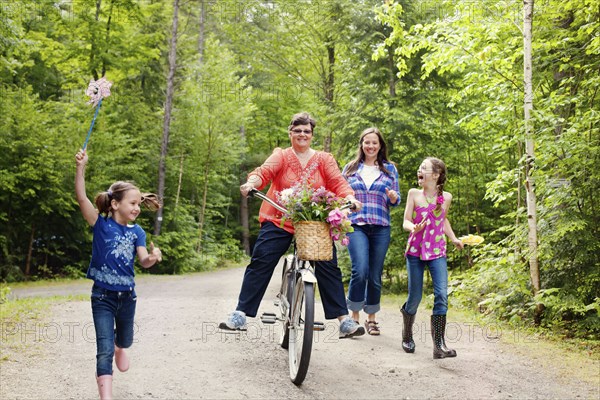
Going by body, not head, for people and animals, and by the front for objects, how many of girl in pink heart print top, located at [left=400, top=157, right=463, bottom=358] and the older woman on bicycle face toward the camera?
2

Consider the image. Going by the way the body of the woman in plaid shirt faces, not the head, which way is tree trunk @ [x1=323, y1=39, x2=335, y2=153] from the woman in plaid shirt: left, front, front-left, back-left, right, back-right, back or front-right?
back

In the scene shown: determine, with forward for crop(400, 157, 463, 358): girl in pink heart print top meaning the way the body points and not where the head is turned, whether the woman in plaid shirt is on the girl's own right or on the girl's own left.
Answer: on the girl's own right

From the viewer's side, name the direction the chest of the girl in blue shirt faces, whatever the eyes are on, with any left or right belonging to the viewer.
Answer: facing the viewer and to the right of the viewer

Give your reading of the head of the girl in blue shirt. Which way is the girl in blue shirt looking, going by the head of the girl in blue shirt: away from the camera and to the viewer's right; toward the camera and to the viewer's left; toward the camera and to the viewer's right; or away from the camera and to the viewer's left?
toward the camera and to the viewer's right

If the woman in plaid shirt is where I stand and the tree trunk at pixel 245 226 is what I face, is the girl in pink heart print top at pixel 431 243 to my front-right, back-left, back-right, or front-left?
back-right

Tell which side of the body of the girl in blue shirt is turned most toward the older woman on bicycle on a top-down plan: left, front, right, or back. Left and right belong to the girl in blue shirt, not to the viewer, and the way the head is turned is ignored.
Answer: left

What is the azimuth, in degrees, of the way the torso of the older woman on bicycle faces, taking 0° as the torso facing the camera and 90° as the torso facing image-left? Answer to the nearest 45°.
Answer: approximately 0°

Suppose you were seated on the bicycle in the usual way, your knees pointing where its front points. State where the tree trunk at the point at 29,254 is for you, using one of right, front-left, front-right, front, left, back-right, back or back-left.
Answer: back-right

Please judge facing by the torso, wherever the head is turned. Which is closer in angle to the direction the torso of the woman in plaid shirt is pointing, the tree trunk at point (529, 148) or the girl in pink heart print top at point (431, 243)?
the girl in pink heart print top
